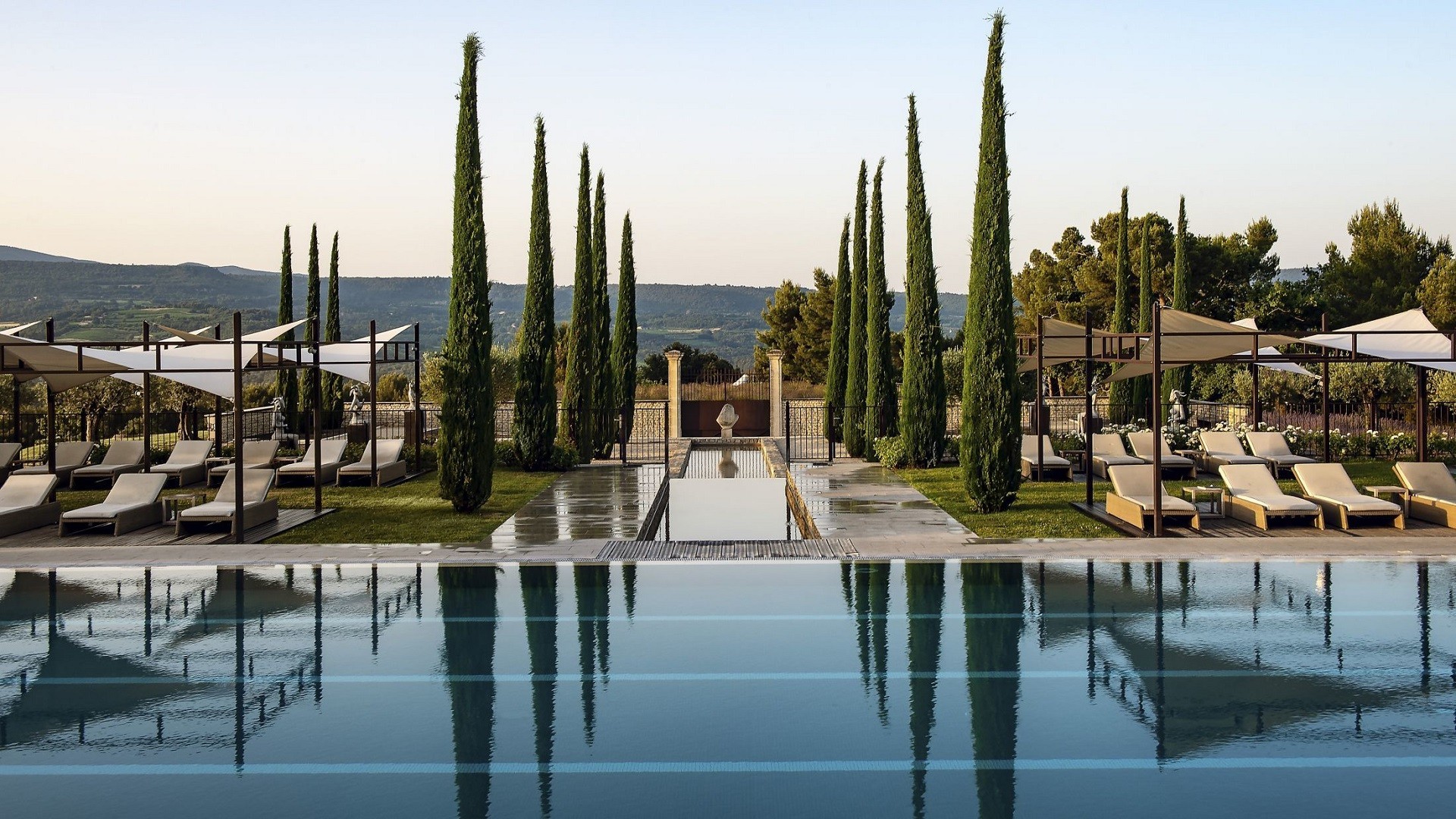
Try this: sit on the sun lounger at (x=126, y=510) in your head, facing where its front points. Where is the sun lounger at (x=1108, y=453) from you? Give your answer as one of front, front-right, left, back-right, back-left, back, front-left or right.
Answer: back-left

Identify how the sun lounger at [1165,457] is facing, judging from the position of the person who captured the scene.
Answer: facing the viewer and to the right of the viewer

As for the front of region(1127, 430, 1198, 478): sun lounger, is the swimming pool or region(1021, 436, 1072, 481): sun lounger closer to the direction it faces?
the swimming pool

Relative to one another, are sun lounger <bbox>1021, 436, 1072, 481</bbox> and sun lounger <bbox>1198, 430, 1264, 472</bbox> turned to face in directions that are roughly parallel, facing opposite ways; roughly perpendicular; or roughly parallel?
roughly parallel

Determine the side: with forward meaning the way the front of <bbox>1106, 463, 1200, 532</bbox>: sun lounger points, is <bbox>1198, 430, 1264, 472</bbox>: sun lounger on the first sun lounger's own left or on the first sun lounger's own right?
on the first sun lounger's own left

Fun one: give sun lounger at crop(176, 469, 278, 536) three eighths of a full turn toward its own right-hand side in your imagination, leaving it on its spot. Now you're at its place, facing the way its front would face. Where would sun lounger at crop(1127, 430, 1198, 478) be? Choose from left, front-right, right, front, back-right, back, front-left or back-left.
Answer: right

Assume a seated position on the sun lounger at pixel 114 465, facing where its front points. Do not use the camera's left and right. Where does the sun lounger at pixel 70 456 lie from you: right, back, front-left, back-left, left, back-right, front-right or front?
right

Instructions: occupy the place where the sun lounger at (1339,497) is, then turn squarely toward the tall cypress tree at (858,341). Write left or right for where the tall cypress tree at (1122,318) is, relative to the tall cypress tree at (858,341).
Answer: right

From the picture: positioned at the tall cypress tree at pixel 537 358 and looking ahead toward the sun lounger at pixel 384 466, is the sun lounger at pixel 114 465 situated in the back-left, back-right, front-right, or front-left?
front-right

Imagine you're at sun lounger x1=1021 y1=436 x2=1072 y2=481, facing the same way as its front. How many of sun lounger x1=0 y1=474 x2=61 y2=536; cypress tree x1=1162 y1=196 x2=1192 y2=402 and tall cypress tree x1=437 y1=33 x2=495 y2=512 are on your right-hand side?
2

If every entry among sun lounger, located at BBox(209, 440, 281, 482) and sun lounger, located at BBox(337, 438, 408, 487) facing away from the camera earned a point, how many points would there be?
0

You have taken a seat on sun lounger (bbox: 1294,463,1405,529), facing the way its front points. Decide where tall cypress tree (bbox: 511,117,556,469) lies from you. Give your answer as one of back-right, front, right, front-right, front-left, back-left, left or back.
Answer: back-right

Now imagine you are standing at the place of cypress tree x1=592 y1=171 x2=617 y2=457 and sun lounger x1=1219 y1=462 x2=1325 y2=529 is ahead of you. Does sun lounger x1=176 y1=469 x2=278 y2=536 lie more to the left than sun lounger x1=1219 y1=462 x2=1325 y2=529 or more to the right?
right

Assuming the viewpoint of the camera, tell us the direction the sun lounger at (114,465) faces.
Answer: facing the viewer and to the left of the viewer

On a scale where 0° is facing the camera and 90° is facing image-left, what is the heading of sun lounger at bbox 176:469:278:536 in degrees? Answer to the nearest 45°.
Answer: approximately 45°
